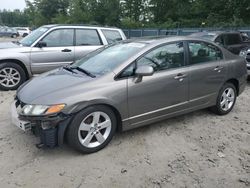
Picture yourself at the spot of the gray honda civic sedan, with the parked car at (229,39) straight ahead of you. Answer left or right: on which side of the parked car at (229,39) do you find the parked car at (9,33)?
left

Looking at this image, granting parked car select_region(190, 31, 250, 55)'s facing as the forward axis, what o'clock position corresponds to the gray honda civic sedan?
The gray honda civic sedan is roughly at 11 o'clock from the parked car.

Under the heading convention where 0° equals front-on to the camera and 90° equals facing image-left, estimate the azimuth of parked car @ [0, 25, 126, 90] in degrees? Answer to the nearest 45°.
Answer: approximately 90°

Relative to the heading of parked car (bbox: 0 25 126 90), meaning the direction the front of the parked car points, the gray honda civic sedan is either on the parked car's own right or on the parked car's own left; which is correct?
on the parked car's own left

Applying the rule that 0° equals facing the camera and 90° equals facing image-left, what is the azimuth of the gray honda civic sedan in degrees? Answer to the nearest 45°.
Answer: approximately 45°

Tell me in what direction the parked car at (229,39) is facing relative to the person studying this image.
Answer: facing the viewer and to the left of the viewer

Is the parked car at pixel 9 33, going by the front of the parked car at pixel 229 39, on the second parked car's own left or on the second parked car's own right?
on the second parked car's own right

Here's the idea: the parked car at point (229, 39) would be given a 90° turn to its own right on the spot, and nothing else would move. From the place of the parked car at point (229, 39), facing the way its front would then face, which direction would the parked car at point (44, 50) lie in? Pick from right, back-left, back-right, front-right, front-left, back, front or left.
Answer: left
